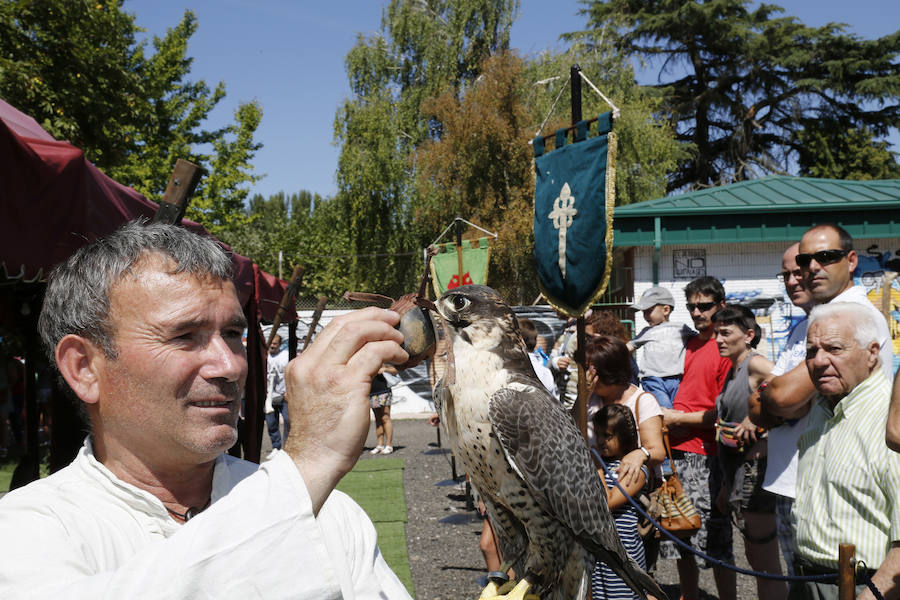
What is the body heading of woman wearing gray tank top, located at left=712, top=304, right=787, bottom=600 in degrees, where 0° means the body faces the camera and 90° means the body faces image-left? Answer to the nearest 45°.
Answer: approximately 45°

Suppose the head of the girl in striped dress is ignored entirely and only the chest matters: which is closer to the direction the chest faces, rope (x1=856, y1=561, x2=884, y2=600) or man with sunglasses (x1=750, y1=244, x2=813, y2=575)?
the rope

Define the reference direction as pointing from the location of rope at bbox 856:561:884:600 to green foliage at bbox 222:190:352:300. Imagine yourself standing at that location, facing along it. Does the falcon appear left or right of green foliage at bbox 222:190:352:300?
left

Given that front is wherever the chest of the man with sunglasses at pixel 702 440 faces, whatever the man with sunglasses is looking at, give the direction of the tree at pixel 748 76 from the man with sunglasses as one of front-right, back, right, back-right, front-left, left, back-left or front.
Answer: back-right

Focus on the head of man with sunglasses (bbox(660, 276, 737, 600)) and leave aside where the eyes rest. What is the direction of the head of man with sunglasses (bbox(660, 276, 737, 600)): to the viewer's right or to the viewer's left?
to the viewer's left
